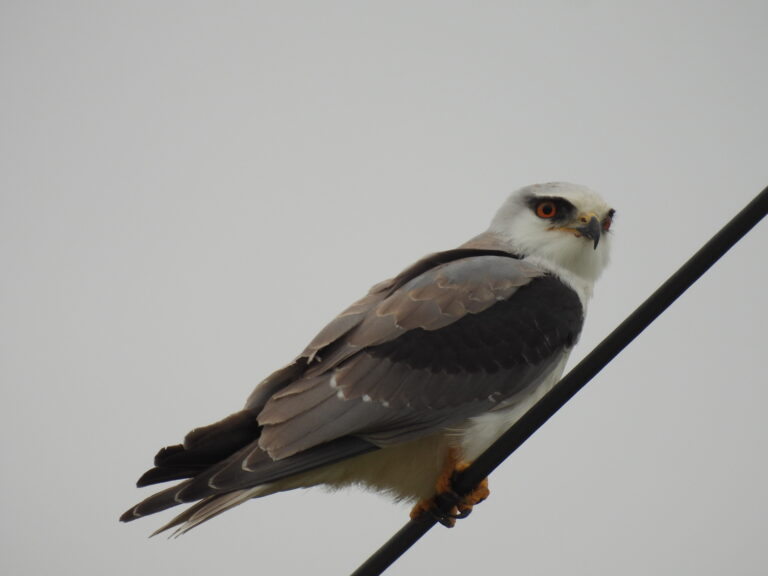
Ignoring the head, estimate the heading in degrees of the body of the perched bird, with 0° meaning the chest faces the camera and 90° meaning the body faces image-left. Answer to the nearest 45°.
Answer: approximately 270°
